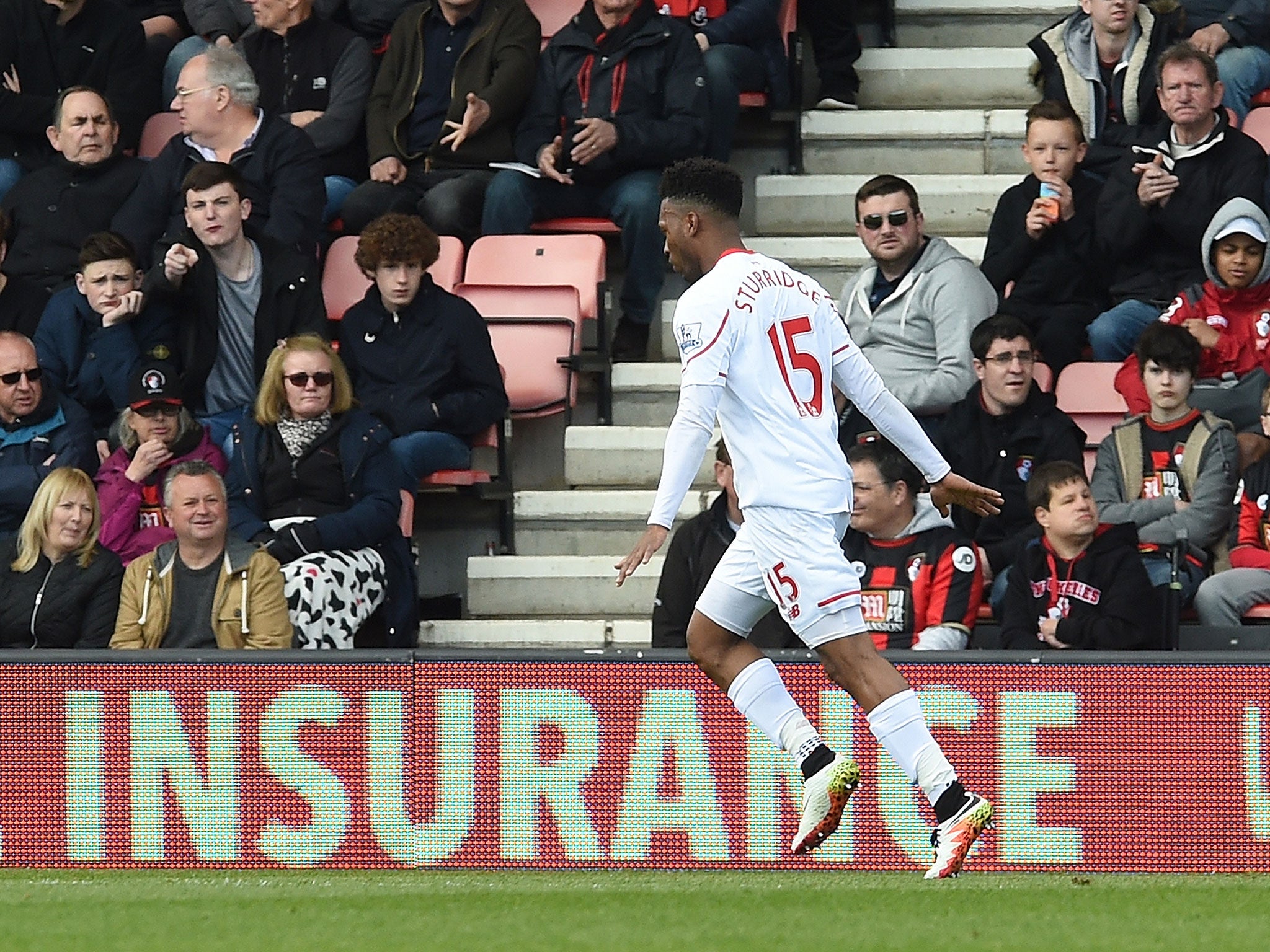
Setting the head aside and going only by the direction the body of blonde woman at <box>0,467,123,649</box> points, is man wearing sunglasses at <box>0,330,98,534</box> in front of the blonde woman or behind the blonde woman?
behind

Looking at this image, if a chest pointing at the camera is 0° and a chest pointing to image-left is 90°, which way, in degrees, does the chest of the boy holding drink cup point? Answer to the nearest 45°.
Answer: approximately 0°

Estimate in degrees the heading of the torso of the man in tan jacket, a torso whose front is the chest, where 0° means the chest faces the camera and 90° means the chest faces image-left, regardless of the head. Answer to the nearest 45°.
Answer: approximately 0°

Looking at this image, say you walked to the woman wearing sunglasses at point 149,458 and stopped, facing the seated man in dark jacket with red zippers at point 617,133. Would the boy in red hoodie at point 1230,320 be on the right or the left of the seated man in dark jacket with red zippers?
right

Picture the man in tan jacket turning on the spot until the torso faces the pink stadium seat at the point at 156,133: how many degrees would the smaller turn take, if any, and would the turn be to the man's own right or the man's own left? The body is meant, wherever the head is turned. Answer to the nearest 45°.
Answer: approximately 180°

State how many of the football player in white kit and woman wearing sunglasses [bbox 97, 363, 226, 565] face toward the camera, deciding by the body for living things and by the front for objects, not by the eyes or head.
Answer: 1

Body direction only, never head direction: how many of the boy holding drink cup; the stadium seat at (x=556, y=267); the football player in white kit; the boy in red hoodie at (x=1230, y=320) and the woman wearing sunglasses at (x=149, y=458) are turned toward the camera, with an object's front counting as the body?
4

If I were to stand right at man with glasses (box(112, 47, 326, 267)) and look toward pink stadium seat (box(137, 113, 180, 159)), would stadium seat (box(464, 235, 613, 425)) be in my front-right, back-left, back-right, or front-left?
back-right

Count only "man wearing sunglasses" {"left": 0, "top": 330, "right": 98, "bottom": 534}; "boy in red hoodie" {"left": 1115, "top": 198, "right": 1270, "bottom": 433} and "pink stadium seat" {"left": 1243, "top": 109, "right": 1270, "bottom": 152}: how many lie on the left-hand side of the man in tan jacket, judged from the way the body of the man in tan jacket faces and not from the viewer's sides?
2
